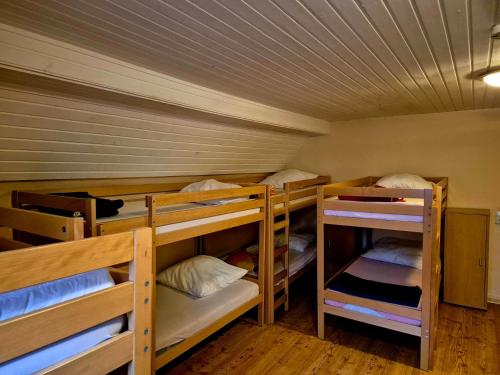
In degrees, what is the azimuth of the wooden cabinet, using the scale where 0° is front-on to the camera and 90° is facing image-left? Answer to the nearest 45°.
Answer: approximately 45°

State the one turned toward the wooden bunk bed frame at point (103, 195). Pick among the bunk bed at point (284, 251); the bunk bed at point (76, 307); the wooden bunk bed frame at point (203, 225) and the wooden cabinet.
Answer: the wooden cabinet

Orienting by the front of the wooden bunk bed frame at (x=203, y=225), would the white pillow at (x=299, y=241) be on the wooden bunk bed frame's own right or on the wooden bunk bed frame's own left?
on the wooden bunk bed frame's own left

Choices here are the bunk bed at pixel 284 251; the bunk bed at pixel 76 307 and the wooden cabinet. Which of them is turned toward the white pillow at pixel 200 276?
the wooden cabinet

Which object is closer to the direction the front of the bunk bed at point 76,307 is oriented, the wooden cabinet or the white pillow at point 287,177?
the wooden cabinet

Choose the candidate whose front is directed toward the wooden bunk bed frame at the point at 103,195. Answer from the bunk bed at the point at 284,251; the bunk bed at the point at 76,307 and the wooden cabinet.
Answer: the wooden cabinet
